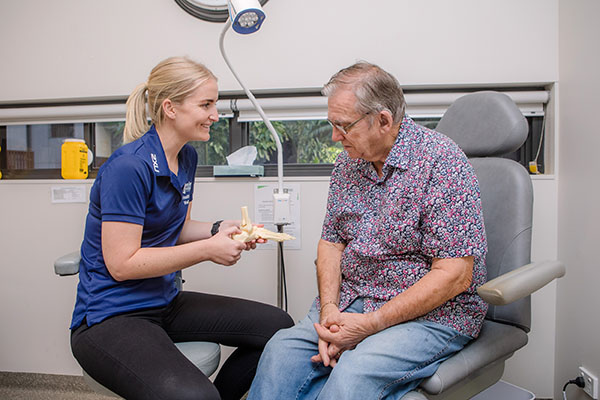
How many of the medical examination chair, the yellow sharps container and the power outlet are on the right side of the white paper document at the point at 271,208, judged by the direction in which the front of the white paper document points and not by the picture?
1

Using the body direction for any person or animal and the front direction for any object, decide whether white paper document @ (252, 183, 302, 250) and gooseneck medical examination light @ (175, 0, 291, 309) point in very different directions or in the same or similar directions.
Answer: same or similar directions

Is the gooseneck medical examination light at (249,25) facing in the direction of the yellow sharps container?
no

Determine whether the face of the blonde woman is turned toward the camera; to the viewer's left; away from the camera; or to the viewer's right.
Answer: to the viewer's right

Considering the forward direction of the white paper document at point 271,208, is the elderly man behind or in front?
in front

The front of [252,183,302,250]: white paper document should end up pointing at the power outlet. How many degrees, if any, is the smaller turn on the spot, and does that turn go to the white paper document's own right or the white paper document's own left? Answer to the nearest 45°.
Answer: approximately 45° to the white paper document's own left

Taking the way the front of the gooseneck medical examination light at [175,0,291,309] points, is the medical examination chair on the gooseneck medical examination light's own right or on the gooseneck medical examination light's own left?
on the gooseneck medical examination light's own left

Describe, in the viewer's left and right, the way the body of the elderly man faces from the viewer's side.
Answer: facing the viewer and to the left of the viewer

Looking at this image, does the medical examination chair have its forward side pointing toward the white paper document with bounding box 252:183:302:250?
no

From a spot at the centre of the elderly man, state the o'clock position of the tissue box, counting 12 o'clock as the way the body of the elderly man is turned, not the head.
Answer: The tissue box is roughly at 3 o'clock from the elderly man.

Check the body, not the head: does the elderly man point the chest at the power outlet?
no

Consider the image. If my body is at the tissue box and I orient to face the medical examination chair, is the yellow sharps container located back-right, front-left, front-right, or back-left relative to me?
back-right

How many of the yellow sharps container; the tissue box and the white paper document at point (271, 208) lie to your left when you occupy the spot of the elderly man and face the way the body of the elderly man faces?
0

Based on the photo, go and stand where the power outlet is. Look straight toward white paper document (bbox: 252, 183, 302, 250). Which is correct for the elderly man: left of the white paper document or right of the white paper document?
left

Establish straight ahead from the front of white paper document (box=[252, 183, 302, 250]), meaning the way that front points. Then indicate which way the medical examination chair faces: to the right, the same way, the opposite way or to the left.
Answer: to the right

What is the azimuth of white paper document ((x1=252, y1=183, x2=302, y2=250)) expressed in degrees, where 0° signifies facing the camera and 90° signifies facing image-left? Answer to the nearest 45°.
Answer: approximately 0°
